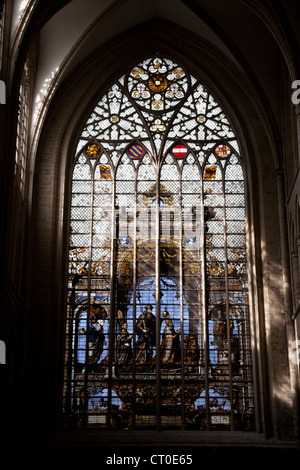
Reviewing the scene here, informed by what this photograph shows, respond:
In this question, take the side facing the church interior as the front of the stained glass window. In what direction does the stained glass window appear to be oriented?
toward the camera
